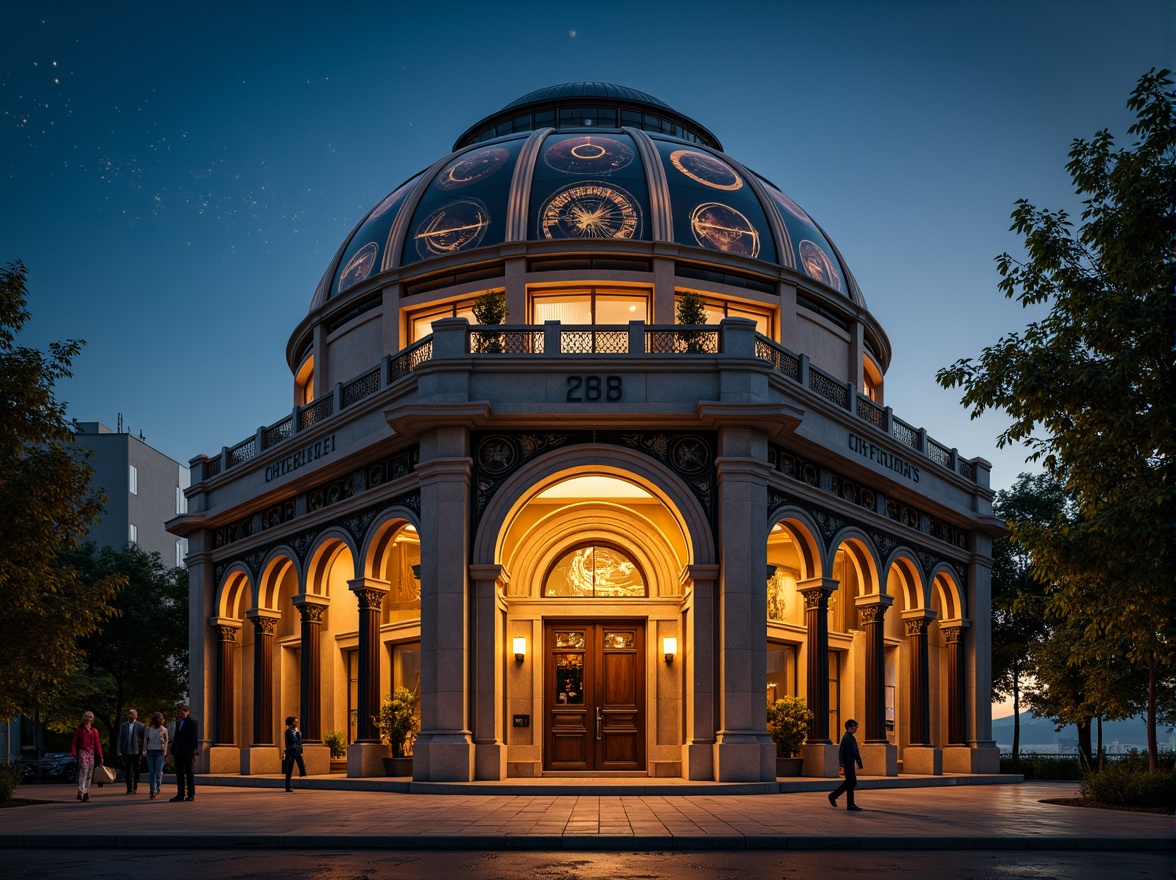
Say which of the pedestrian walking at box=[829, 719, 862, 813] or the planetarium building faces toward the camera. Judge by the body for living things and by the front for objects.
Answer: the planetarium building

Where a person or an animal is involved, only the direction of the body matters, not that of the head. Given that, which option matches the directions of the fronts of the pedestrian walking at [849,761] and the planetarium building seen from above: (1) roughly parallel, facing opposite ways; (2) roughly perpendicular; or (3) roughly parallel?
roughly perpendicular

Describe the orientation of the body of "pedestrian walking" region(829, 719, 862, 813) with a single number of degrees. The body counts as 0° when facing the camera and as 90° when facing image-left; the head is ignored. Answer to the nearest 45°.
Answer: approximately 270°

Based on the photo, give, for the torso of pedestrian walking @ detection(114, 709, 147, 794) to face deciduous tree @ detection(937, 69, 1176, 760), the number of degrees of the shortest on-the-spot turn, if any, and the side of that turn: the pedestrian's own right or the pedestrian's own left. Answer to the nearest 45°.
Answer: approximately 45° to the pedestrian's own left

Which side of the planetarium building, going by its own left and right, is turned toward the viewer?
front

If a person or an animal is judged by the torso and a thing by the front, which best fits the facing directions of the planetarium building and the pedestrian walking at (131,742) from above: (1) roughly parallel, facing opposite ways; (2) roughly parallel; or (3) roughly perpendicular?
roughly parallel
